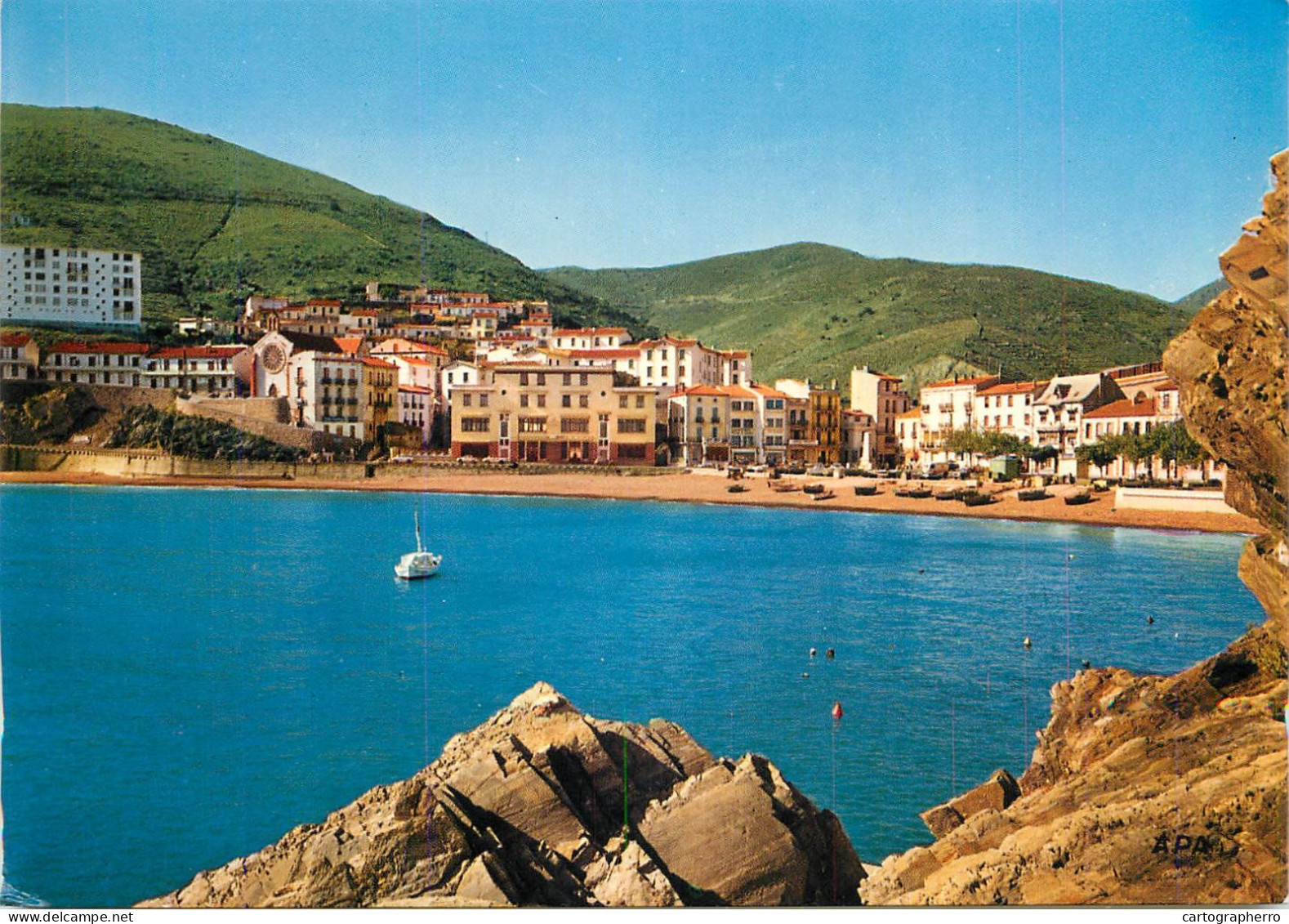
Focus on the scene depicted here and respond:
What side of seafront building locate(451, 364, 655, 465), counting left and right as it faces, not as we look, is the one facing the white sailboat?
front

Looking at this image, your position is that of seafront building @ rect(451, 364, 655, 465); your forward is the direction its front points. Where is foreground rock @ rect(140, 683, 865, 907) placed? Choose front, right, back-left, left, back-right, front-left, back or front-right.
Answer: front

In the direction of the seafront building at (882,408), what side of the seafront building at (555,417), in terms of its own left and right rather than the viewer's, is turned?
left

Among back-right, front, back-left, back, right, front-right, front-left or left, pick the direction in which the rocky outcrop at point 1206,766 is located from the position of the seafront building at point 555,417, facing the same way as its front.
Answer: front

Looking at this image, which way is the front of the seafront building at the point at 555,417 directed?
toward the camera

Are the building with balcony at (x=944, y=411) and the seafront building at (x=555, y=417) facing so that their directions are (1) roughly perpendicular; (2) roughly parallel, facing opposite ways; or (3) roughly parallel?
roughly parallel

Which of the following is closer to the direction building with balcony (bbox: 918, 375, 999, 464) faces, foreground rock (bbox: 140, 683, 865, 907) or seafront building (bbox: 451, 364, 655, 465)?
the foreground rock

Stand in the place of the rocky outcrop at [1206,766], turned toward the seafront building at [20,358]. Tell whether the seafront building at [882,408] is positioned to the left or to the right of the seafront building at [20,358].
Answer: right

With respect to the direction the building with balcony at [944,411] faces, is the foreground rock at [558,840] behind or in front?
in front

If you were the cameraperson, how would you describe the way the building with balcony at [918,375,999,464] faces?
facing the viewer

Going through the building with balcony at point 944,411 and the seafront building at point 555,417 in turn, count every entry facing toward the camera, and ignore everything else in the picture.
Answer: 2

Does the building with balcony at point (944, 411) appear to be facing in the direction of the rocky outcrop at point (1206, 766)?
yes

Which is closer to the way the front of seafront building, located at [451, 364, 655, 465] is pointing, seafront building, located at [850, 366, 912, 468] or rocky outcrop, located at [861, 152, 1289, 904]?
the rocky outcrop

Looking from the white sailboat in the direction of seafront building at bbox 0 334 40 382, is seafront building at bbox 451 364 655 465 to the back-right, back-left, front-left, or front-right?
front-right
